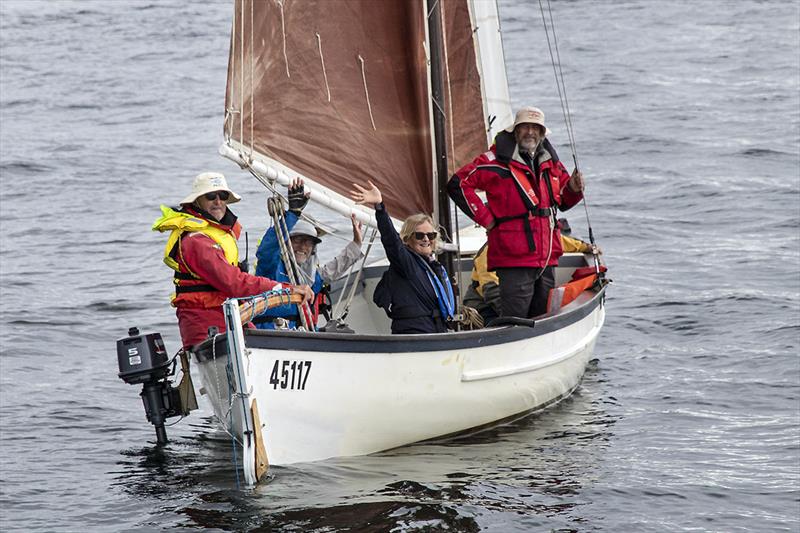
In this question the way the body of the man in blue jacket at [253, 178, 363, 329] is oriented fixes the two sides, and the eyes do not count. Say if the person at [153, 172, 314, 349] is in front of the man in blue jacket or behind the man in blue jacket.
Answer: in front

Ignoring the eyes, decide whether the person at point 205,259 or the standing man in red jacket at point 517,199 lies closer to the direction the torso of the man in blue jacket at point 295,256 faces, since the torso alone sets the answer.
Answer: the person

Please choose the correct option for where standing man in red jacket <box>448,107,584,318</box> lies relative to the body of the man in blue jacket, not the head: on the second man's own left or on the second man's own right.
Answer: on the second man's own left

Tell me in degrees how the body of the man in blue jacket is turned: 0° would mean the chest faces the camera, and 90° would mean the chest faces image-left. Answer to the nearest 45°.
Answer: approximately 0°
